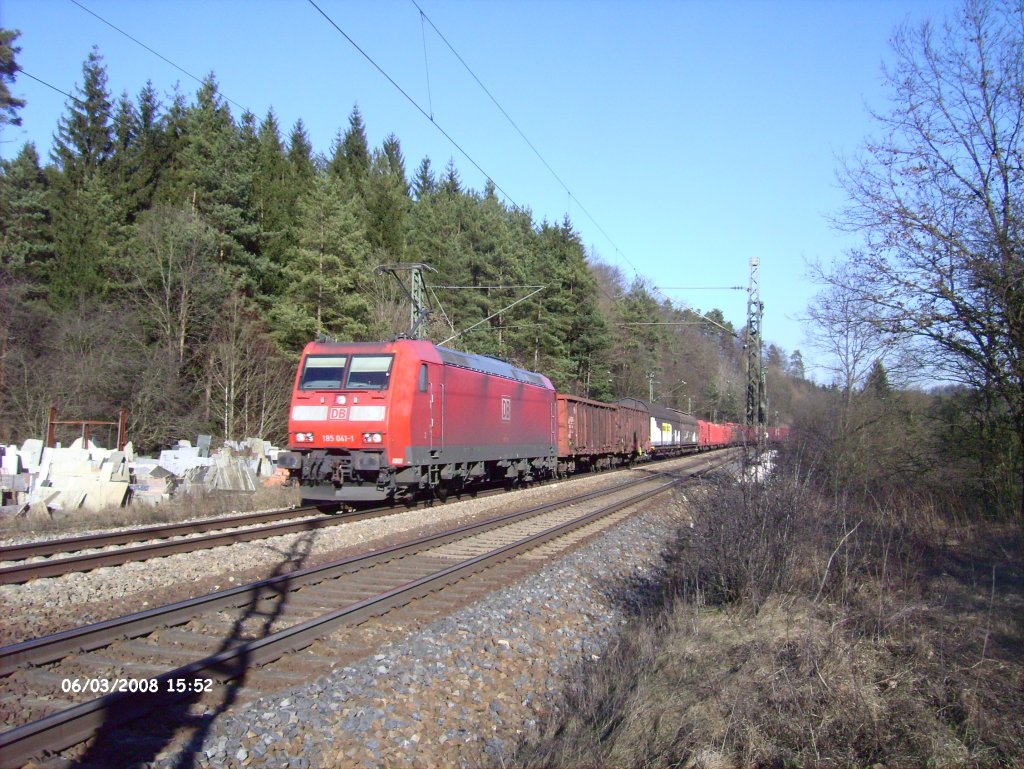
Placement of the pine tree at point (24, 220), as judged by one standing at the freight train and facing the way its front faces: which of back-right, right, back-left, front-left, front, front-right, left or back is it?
right

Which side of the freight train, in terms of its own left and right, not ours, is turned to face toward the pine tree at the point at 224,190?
right

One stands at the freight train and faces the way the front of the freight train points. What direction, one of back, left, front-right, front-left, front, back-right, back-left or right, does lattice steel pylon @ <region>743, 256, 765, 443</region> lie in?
back

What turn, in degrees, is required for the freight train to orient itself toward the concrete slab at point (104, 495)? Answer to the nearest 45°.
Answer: approximately 45° to its right

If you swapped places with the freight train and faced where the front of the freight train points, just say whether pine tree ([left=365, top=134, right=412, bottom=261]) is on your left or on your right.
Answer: on your right

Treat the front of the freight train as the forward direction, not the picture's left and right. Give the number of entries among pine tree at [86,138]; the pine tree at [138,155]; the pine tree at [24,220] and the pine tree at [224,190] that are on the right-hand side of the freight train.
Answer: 4

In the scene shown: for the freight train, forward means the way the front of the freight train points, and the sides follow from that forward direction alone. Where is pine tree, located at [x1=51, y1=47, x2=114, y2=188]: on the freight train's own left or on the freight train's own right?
on the freight train's own right

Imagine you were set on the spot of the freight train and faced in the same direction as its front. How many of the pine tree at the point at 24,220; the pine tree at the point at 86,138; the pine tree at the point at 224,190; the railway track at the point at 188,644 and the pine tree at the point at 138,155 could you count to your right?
4

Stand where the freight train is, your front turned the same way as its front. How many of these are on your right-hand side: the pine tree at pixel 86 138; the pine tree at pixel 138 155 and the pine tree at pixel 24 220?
3

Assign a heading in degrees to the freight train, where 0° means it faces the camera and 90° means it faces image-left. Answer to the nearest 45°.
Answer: approximately 45°
